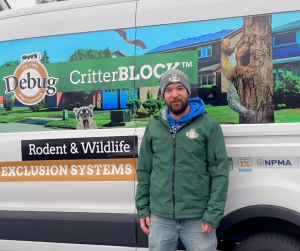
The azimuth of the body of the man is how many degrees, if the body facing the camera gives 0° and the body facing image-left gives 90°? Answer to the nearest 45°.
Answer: approximately 0°

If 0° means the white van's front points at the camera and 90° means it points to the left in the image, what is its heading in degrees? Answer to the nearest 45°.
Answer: approximately 90°

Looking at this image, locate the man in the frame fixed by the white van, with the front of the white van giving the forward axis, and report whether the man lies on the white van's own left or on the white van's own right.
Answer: on the white van's own left

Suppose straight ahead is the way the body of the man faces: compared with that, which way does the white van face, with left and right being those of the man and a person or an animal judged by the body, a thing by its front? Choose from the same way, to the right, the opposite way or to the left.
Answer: to the right

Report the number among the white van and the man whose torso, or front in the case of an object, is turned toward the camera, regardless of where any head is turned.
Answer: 1
